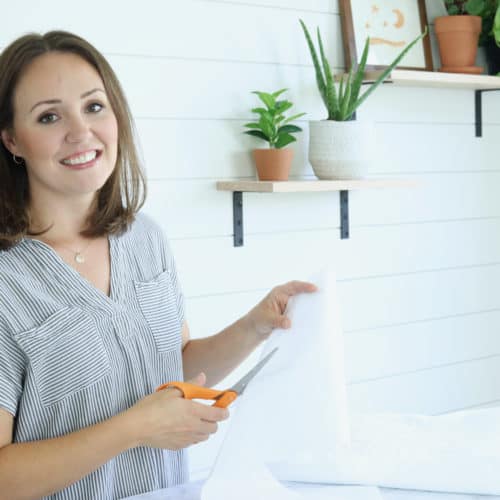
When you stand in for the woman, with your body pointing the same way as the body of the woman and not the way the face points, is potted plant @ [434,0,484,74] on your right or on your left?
on your left

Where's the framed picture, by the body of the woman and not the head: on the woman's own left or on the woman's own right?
on the woman's own left

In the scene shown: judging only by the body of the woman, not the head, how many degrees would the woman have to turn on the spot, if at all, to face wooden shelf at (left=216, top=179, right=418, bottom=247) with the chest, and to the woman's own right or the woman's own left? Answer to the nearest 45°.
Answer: approximately 90° to the woman's own left

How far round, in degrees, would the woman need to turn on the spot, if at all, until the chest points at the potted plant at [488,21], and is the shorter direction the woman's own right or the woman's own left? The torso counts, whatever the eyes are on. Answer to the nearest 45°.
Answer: approximately 90° to the woman's own left

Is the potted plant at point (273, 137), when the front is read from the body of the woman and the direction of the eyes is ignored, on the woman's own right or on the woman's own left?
on the woman's own left

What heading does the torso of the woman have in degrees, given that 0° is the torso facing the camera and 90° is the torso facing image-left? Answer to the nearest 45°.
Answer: approximately 315°

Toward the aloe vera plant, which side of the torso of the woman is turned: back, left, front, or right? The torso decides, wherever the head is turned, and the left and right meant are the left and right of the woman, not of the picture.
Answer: left

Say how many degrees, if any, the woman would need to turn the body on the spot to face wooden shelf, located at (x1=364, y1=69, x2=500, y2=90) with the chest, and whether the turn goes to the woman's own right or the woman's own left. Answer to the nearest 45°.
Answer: approximately 90° to the woman's own left
